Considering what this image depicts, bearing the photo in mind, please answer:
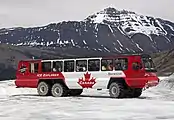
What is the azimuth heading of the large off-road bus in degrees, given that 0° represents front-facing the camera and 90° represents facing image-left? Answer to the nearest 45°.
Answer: approximately 315°
